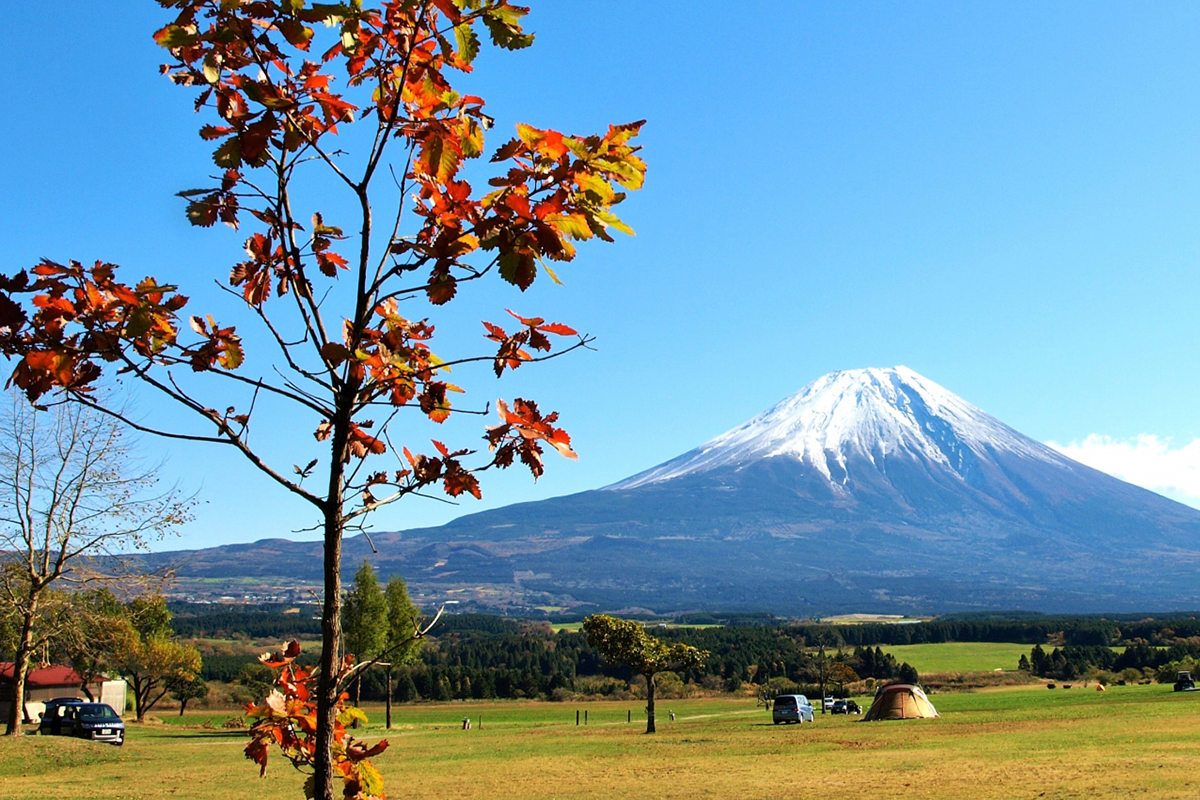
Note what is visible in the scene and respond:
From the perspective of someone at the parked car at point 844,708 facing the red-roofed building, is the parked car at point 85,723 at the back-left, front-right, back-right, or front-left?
front-left

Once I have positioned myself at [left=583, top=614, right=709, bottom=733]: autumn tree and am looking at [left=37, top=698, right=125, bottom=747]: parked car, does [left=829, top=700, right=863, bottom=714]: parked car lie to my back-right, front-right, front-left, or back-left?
back-right

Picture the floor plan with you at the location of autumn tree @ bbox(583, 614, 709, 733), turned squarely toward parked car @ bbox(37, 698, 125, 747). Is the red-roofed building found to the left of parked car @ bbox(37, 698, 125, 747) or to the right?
right

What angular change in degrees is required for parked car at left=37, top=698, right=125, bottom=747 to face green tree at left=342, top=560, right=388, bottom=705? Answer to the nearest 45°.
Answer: approximately 90° to its left
